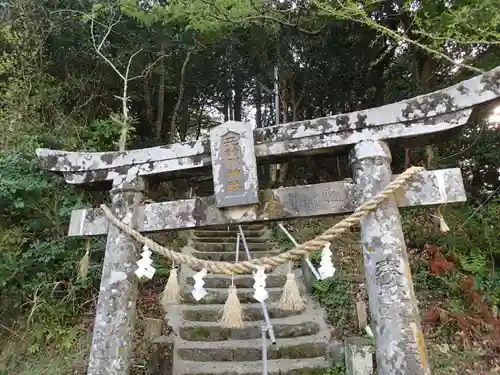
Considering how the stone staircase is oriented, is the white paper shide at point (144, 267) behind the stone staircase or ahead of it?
ahead

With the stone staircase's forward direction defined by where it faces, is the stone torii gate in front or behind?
in front

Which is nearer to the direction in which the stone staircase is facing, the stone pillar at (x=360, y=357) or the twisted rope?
the twisted rope

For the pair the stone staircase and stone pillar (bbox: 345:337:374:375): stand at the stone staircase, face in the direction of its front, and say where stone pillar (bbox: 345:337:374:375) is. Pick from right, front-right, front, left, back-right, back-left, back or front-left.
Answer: front-left

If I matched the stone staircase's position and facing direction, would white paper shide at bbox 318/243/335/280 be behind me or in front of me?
in front

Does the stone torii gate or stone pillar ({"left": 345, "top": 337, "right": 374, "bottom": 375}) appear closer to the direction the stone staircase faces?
the stone torii gate

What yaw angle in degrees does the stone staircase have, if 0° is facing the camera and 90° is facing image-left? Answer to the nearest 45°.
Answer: approximately 0°
